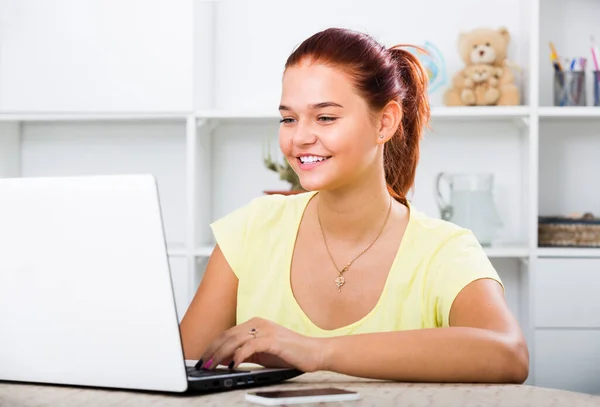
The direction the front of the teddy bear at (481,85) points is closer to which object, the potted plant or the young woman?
the young woman

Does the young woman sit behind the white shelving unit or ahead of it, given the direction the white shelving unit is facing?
ahead

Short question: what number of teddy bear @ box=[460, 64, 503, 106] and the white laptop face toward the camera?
1

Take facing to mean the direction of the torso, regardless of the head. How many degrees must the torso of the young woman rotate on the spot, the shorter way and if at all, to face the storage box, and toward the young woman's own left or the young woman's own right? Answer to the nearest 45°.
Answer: approximately 180°

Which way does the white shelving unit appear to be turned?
toward the camera

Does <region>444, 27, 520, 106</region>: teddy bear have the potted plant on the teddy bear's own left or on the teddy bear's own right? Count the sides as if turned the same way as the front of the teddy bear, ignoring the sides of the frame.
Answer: on the teddy bear's own right

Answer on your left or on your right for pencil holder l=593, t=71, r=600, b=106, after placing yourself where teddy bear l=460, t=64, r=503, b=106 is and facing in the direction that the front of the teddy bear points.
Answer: on your left

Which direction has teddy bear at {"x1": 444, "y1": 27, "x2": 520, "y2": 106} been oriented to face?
toward the camera

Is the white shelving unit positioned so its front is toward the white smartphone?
yes

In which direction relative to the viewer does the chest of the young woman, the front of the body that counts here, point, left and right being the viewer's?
facing the viewer and to the left of the viewer
